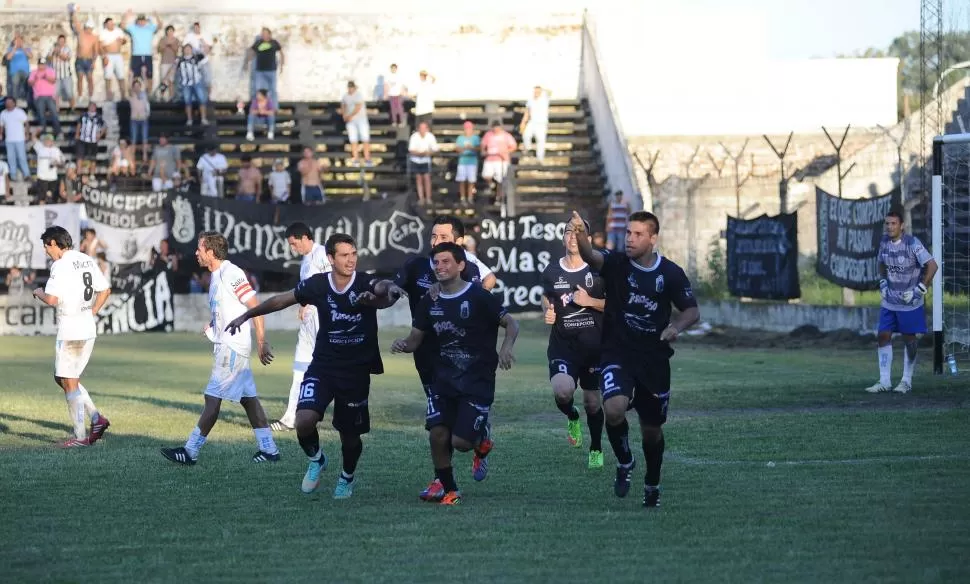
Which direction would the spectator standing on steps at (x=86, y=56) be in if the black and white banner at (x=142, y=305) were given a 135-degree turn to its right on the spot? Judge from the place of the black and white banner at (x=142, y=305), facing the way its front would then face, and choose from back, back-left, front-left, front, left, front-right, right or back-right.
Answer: front-right

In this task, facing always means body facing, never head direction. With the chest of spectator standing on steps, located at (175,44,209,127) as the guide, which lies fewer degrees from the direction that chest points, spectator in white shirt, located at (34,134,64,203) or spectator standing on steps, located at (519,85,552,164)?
the spectator in white shirt

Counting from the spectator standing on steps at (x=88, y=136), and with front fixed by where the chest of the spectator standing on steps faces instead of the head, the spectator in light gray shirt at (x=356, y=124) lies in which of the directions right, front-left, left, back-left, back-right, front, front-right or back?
left

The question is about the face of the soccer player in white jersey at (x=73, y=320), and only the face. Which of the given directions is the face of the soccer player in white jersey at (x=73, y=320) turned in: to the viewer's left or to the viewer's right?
to the viewer's left

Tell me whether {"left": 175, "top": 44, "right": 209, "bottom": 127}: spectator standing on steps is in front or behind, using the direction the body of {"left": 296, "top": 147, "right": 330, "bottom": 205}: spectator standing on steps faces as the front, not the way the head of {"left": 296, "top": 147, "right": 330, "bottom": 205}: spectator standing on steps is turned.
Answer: behind

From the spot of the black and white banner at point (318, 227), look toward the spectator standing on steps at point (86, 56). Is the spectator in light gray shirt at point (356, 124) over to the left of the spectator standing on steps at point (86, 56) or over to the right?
right
